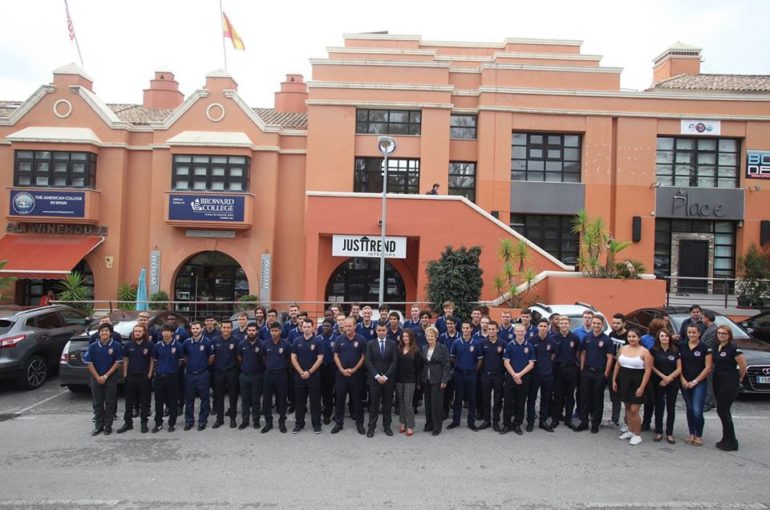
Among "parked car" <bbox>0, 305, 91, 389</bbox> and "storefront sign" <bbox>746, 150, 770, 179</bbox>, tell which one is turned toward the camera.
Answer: the storefront sign

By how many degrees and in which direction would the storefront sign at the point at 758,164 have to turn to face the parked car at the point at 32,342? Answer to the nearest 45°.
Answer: approximately 45° to its right

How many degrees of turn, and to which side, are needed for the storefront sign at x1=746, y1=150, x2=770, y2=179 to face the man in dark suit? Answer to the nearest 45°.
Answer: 0° — it already faces them

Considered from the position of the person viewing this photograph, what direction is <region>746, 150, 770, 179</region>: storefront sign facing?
facing the viewer

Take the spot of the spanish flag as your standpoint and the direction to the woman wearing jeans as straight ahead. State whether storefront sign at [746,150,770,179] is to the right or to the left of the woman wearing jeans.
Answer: left

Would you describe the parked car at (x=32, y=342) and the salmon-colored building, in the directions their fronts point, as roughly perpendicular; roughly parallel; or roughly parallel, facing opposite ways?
roughly parallel, facing opposite ways

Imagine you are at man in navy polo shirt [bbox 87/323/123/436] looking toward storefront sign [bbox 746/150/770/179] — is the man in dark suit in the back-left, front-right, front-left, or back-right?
front-right

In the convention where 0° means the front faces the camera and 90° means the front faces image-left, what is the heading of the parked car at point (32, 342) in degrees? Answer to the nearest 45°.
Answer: approximately 225°

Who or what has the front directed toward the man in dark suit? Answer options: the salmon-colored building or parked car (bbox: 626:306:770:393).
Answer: the salmon-colored building

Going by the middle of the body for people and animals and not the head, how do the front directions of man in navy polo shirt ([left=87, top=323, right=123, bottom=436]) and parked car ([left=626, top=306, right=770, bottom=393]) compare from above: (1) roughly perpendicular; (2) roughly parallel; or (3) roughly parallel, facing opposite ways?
roughly parallel

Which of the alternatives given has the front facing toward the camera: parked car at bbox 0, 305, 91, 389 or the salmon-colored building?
the salmon-colored building

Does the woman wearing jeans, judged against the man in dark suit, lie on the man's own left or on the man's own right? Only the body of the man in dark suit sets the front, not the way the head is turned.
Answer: on the man's own left

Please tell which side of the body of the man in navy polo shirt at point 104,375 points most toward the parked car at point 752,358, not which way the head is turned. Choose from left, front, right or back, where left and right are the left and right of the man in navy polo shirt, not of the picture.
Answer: left

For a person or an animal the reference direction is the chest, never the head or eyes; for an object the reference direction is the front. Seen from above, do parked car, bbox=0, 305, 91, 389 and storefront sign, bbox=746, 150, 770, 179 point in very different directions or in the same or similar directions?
very different directions

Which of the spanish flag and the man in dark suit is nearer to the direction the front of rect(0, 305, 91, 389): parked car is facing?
the spanish flag

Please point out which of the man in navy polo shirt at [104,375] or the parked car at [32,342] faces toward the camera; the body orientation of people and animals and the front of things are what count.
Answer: the man in navy polo shirt

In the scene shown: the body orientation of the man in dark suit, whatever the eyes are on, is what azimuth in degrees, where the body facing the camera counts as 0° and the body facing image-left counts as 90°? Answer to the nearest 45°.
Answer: approximately 0°
